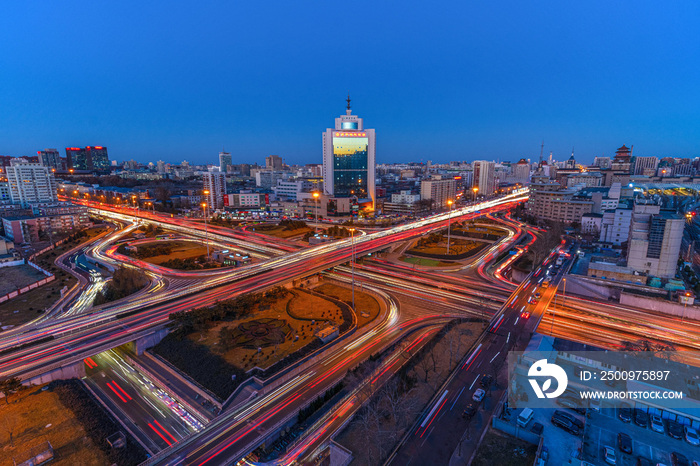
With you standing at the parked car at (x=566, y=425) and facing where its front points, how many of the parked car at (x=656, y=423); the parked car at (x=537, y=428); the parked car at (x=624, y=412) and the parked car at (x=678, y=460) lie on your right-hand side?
1

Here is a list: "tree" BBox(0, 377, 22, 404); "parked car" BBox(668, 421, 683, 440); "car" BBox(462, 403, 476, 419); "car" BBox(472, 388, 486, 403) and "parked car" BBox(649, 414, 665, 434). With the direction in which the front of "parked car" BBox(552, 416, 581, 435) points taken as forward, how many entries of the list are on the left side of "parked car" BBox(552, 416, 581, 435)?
2

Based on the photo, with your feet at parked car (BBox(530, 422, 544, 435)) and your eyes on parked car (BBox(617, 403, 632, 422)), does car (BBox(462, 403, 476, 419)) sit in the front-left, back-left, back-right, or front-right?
back-left

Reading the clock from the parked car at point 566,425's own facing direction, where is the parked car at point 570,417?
the parked car at point 570,417 is roughly at 8 o'clock from the parked car at point 566,425.

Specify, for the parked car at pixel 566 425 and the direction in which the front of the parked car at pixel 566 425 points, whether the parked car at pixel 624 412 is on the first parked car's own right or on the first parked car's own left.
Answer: on the first parked car's own left
